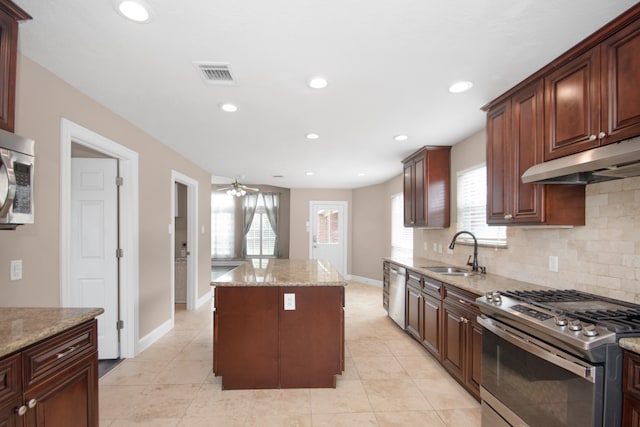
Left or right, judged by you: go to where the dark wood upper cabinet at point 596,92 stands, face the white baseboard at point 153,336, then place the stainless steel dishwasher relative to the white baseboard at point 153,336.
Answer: right

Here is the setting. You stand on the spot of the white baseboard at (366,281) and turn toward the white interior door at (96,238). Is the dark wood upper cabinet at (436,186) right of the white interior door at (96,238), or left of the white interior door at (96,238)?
left

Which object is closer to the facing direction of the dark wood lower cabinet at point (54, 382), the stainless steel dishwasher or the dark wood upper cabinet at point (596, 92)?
the dark wood upper cabinet

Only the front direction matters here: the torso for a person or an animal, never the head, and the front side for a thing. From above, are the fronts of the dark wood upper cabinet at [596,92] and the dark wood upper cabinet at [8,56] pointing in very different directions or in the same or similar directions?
very different directions

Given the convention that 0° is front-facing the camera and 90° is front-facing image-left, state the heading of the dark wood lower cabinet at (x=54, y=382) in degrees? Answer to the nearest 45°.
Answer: approximately 315°

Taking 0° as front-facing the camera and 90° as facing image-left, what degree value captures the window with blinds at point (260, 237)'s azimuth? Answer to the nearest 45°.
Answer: approximately 0°

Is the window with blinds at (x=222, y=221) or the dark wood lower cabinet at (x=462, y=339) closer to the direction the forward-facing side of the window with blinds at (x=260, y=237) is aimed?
the dark wood lower cabinet

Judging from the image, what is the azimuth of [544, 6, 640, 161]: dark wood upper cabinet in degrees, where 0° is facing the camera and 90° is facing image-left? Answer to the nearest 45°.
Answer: approximately 45°

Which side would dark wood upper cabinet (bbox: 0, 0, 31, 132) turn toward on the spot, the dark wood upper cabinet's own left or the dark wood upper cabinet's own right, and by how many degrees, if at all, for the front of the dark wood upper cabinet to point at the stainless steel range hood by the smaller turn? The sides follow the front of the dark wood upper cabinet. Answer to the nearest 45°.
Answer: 0° — it already faces it

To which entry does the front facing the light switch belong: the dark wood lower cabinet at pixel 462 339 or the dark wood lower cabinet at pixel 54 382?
the dark wood lower cabinet at pixel 462 339
